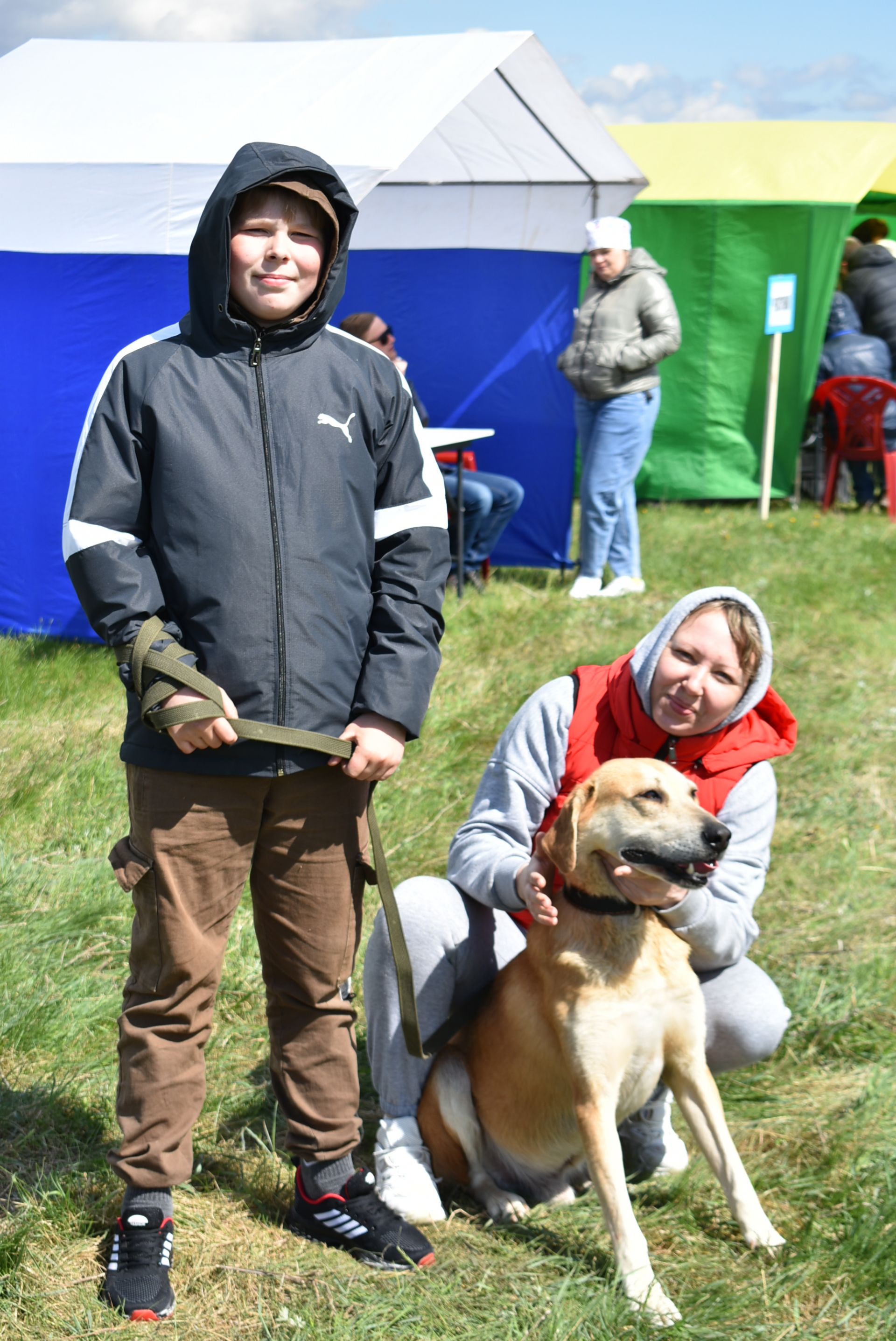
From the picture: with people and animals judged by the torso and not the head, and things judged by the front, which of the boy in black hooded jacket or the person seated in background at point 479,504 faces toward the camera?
the boy in black hooded jacket

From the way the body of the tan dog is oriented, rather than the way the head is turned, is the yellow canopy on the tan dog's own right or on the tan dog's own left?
on the tan dog's own left

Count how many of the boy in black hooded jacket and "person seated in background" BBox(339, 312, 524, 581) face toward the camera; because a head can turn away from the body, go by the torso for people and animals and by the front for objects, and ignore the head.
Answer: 1

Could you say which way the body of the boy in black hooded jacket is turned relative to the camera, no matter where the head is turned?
toward the camera

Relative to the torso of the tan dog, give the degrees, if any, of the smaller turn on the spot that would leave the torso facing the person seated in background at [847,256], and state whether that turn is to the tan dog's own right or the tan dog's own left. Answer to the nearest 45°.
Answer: approximately 135° to the tan dog's own left

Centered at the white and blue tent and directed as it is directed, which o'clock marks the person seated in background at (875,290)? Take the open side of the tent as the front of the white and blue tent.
The person seated in background is roughly at 9 o'clock from the white and blue tent.

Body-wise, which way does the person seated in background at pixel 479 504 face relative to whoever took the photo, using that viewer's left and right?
facing to the right of the viewer

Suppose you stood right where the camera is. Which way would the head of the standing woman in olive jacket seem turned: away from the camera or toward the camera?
toward the camera

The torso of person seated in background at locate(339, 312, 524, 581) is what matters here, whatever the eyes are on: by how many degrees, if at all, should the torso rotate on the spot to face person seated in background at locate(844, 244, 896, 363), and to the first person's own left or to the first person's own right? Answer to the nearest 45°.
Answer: approximately 45° to the first person's own left

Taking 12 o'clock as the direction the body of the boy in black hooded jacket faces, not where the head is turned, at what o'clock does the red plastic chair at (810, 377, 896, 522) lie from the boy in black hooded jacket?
The red plastic chair is roughly at 7 o'clock from the boy in black hooded jacket.

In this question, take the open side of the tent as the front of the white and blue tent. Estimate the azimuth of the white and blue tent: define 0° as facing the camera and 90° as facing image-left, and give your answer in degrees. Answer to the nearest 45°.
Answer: approximately 315°

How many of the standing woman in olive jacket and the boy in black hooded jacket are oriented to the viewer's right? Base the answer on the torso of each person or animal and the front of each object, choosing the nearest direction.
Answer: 0

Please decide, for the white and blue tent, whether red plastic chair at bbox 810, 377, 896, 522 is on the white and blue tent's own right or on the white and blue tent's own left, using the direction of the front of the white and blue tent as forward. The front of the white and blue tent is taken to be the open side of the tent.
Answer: on the white and blue tent's own left

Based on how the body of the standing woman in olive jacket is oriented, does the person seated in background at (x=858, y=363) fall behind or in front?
behind

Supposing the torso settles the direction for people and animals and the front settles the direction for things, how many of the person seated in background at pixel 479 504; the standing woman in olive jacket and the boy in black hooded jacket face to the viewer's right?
1
